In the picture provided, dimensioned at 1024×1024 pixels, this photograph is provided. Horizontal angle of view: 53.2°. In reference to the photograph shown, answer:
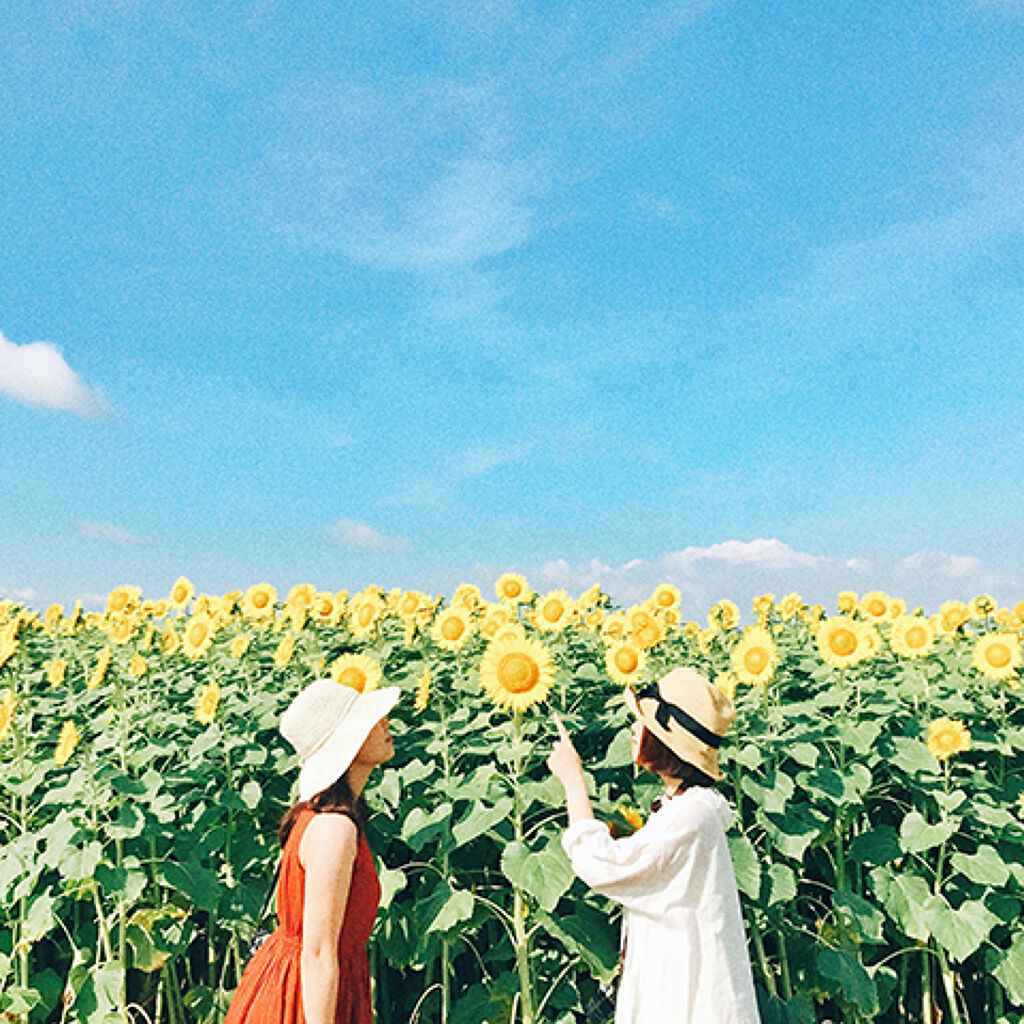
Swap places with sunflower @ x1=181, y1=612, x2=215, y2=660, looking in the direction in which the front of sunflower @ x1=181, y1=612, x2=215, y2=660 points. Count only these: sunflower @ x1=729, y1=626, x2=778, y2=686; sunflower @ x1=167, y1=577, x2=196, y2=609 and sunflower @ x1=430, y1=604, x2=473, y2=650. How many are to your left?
2

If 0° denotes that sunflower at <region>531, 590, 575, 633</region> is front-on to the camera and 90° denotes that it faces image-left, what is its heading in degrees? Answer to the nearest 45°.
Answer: approximately 0°

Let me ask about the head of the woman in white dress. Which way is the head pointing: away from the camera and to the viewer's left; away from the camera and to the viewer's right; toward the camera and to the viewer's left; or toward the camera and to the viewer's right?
away from the camera and to the viewer's left

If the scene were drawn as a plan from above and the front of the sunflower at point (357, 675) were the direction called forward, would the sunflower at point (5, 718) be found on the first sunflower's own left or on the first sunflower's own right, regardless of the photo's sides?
on the first sunflower's own right

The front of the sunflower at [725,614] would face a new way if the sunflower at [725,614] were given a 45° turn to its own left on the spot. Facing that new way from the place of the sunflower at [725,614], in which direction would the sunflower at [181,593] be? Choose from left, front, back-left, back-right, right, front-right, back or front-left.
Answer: back-right

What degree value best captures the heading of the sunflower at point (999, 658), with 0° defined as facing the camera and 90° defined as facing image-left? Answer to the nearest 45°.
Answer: approximately 0°
